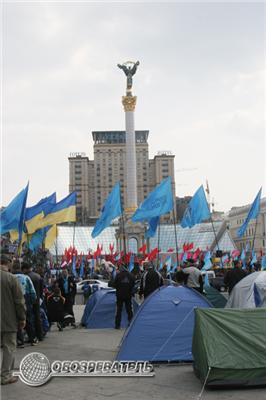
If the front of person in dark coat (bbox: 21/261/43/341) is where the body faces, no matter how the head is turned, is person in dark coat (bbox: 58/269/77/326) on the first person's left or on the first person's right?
on the first person's right

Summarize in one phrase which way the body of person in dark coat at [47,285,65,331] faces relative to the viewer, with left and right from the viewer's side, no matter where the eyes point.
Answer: facing away from the viewer

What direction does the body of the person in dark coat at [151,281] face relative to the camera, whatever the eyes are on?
away from the camera

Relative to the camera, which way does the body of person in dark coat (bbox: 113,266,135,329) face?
away from the camera

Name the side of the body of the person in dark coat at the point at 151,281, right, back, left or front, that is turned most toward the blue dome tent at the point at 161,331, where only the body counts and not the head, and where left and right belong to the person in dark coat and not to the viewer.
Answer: back
